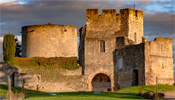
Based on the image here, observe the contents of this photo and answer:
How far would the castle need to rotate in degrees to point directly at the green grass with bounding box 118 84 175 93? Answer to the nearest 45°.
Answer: approximately 45° to its left

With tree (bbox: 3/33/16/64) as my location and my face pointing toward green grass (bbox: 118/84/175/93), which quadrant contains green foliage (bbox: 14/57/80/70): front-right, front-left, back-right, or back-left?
front-left

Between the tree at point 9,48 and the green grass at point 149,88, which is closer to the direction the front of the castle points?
the green grass

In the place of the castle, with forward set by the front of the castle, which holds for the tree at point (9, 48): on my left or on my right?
on my right

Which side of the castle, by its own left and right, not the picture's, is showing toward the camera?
front
